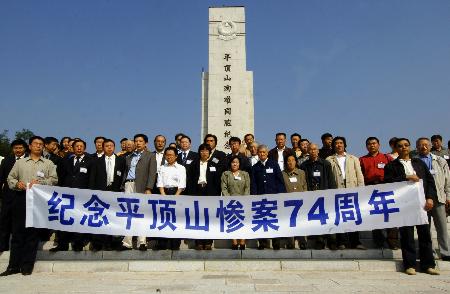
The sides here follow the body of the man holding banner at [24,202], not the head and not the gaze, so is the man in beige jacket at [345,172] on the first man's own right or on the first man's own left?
on the first man's own left

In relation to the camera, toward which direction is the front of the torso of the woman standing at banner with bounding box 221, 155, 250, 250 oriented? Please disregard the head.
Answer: toward the camera

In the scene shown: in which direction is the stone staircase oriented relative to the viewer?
toward the camera

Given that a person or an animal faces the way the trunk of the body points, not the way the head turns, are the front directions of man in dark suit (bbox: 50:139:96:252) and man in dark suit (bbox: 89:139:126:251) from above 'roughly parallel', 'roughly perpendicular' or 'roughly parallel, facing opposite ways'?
roughly parallel

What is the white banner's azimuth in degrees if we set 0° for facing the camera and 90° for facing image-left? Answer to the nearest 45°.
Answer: approximately 0°

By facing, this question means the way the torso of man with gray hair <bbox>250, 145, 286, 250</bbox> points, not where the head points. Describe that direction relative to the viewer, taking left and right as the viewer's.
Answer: facing the viewer

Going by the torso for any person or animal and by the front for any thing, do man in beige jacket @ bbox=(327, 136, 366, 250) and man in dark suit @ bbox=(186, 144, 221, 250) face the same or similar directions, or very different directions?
same or similar directions

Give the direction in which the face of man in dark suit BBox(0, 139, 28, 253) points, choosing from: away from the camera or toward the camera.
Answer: toward the camera

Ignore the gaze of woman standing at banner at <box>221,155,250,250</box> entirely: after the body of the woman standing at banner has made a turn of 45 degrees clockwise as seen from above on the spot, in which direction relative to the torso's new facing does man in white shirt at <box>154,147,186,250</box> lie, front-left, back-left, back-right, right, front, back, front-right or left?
front-right

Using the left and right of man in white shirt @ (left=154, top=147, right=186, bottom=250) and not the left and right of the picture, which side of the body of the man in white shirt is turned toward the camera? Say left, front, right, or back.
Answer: front

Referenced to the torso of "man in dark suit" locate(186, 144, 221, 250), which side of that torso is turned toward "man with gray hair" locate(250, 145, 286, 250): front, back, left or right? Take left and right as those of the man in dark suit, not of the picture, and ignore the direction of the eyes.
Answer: left

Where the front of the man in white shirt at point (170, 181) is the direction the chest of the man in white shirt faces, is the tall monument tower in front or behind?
behind

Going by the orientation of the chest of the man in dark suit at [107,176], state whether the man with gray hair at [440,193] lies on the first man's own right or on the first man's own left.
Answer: on the first man's own left
